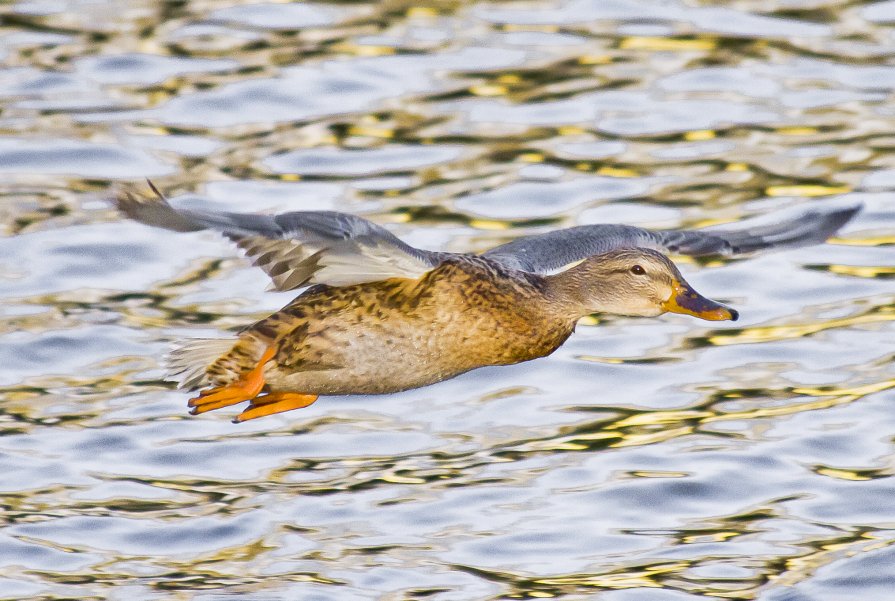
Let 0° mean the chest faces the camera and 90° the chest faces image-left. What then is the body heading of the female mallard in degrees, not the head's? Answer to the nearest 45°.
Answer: approximately 315°
